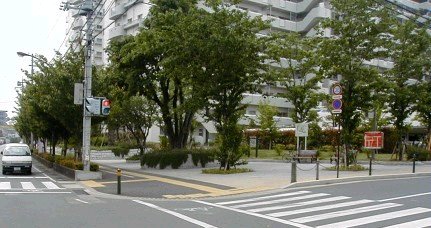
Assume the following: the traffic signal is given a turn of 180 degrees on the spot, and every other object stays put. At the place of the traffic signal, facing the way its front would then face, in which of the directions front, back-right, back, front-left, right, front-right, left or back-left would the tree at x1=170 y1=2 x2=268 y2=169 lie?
front

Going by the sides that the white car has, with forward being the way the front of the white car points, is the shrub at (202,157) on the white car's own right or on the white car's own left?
on the white car's own left

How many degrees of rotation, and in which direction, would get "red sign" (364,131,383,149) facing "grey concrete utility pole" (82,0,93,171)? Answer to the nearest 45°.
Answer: approximately 90° to its right

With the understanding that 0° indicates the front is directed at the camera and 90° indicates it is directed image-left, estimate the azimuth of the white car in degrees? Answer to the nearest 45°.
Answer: approximately 0°

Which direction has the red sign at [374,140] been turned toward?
toward the camera

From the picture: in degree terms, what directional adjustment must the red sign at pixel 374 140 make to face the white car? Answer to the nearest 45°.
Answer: approximately 90° to its right

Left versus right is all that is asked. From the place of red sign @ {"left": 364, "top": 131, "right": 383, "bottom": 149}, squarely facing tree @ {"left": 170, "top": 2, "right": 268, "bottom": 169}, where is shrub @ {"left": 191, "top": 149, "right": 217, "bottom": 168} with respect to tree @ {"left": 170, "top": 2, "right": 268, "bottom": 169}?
right

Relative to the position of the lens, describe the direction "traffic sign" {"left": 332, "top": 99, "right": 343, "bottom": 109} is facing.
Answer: facing the viewer
